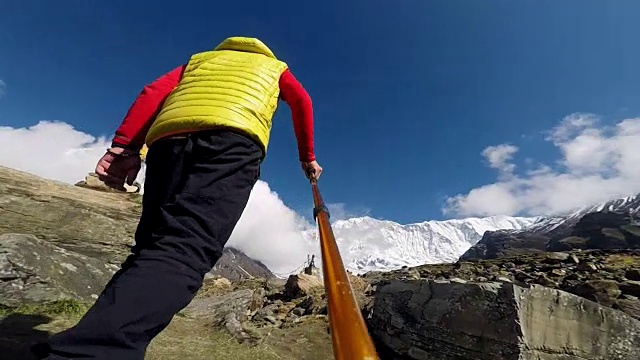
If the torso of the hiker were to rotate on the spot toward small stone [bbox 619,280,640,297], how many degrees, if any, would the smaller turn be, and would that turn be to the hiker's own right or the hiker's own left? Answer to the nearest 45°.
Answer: approximately 45° to the hiker's own right

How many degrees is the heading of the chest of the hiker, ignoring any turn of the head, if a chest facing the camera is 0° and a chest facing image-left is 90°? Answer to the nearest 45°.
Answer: approximately 180°

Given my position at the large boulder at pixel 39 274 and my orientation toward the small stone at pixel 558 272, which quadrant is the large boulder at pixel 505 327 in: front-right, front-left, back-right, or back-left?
front-right

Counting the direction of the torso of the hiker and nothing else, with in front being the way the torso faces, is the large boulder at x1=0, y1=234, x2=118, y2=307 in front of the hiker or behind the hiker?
in front

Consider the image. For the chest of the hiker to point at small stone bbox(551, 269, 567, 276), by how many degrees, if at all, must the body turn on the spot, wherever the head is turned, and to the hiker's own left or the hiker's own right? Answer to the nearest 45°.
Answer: approximately 45° to the hiker's own right

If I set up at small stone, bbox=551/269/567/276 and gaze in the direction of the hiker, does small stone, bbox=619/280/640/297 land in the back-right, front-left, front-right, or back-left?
front-left

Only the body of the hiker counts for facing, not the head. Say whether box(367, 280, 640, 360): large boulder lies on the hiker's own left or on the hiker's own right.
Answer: on the hiker's own right
